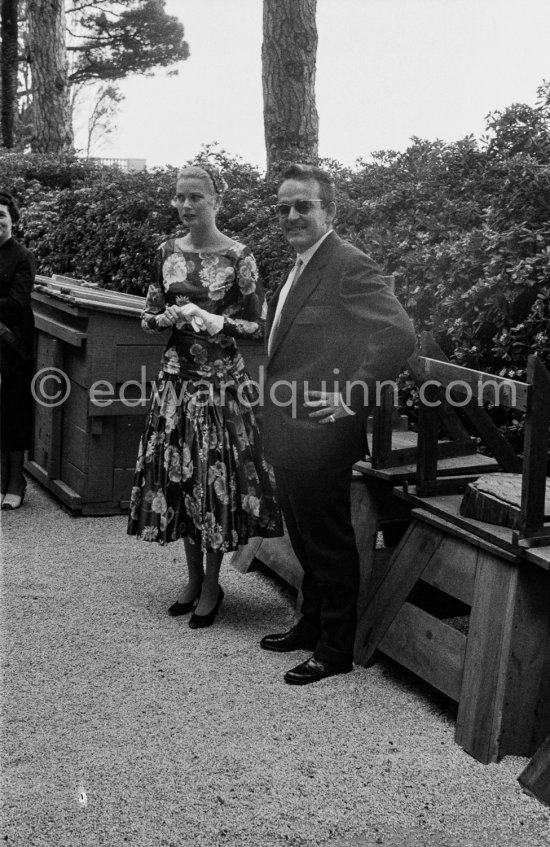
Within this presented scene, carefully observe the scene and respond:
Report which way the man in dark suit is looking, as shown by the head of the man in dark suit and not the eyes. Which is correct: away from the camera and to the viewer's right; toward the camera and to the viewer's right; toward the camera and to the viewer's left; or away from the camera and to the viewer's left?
toward the camera and to the viewer's left

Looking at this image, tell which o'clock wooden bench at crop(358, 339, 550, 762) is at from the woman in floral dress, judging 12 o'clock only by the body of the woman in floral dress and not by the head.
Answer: The wooden bench is roughly at 9 o'clock from the woman in floral dress.

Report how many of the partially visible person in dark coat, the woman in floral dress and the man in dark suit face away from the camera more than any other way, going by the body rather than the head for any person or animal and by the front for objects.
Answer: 0

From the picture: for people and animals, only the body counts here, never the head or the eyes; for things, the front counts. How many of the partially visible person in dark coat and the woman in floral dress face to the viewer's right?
0

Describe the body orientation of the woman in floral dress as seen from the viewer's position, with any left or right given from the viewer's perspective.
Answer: facing the viewer and to the left of the viewer

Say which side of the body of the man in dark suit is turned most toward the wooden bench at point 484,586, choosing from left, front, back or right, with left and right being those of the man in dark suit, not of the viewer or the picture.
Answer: left

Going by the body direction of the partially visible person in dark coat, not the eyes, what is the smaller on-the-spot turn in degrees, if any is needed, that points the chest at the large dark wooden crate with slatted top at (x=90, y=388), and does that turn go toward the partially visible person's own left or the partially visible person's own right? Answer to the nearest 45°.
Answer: approximately 90° to the partially visible person's own left

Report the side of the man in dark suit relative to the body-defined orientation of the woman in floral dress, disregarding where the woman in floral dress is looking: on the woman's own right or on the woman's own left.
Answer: on the woman's own left

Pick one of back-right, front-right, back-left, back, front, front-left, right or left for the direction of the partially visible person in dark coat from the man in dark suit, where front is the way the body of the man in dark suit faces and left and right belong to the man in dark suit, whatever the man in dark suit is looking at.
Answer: right

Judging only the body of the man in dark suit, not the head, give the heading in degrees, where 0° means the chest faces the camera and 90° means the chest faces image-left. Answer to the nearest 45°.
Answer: approximately 45°
